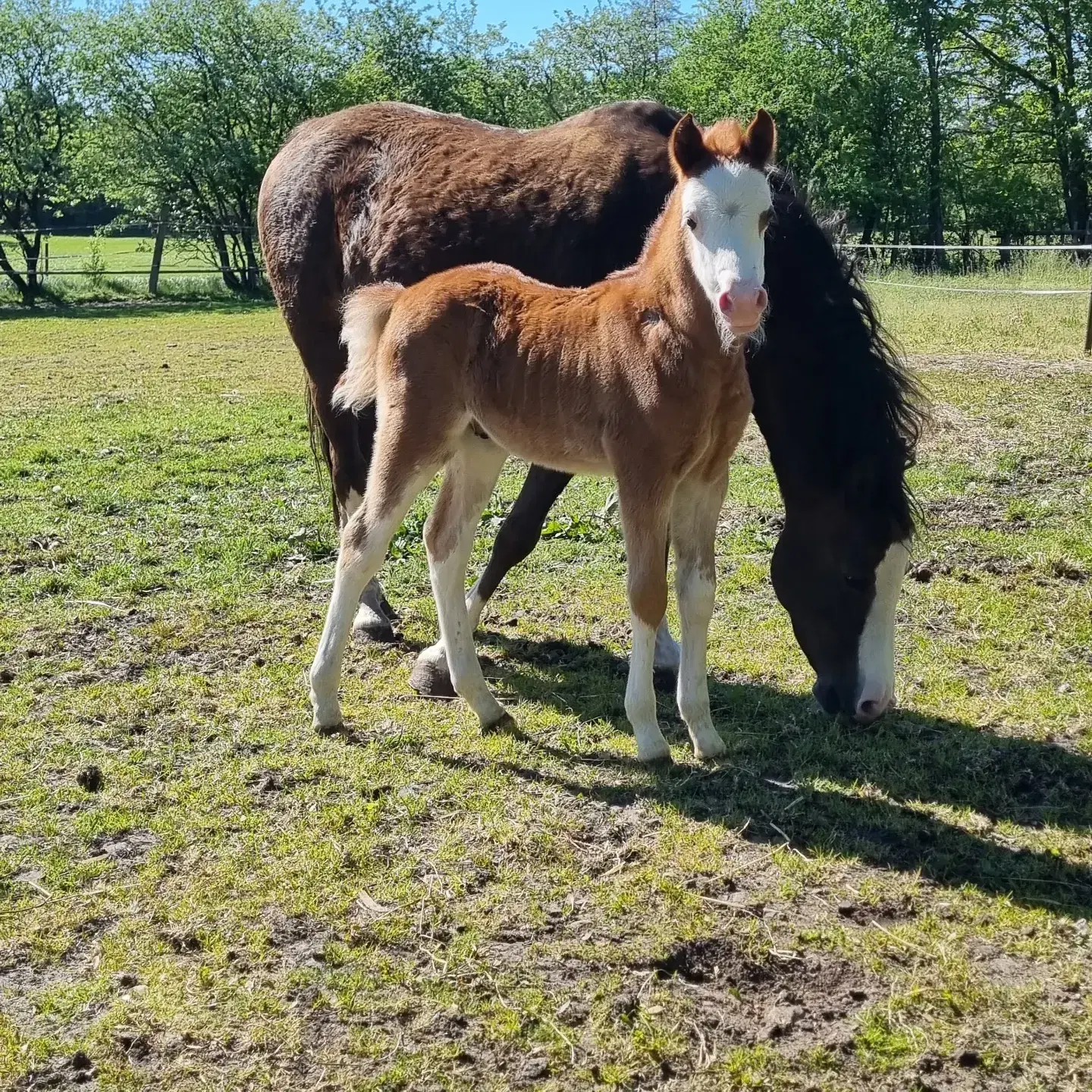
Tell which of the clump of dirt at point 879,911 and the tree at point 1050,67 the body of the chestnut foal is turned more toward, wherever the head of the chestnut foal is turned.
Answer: the clump of dirt

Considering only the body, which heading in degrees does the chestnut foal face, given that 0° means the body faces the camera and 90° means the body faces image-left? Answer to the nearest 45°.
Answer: approximately 315°

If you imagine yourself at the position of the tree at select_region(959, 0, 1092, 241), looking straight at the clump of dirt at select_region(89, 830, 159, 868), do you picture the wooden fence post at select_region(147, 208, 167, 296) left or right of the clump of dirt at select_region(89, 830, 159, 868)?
right

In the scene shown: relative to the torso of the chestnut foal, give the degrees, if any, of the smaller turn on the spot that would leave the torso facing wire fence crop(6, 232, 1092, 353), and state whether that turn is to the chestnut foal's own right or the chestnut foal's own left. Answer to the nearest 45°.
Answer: approximately 135° to the chestnut foal's own left

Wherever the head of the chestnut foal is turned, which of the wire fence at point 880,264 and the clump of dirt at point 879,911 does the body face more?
the clump of dirt

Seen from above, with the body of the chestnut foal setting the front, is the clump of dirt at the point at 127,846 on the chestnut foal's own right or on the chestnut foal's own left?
on the chestnut foal's own right

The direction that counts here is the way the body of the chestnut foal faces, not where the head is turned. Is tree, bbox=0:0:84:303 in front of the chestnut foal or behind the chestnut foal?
behind

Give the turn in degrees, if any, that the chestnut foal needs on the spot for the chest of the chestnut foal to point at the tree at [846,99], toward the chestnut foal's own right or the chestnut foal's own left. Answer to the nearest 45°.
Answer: approximately 135° to the chestnut foal's own left

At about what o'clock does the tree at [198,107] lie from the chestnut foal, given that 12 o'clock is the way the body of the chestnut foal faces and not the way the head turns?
The tree is roughly at 7 o'clock from the chestnut foal.

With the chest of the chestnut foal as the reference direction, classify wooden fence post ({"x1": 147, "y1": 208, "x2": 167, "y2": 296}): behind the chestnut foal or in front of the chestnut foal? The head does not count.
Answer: behind

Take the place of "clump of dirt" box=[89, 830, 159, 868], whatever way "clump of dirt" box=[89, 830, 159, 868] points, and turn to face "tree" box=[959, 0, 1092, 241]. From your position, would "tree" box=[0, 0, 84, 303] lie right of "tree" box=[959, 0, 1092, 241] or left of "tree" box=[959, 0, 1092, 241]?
left

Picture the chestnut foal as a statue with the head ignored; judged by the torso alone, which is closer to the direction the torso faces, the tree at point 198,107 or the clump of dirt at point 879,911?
the clump of dirt
